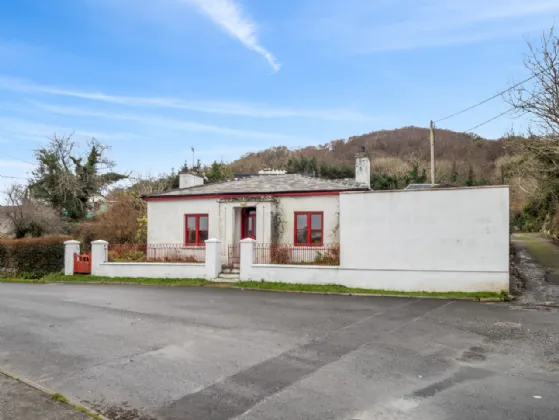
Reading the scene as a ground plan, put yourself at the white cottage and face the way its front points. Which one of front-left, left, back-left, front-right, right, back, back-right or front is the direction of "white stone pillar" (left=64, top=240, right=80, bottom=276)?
right

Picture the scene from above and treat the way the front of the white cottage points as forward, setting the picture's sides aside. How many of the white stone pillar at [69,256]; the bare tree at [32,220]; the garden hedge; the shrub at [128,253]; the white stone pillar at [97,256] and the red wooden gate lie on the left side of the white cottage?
0

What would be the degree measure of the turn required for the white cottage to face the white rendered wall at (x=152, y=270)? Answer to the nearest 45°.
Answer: approximately 90° to its right

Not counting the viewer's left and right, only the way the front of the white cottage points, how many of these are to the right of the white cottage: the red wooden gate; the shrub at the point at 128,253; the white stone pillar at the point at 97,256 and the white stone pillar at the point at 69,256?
4

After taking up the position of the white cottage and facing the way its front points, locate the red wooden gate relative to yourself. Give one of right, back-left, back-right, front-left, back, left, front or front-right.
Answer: right

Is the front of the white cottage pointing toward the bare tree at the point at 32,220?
no

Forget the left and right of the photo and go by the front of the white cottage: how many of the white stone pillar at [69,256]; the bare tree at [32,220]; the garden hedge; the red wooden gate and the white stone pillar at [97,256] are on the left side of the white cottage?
0

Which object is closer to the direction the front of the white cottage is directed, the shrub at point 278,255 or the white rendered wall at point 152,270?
the shrub

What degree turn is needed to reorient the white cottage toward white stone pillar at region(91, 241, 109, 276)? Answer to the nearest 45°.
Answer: approximately 90° to its right

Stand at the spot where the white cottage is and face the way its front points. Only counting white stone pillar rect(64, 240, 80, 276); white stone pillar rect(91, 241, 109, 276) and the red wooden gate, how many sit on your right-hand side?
3

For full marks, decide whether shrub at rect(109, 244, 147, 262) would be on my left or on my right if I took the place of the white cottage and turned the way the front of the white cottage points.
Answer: on my right

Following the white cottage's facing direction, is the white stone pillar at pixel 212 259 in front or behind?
in front

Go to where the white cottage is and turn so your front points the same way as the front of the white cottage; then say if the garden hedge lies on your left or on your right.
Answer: on your right

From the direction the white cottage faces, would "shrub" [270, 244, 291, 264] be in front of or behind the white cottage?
in front

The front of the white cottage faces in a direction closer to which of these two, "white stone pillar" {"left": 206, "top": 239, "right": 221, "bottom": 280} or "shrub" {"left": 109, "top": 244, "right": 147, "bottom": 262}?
the white stone pillar

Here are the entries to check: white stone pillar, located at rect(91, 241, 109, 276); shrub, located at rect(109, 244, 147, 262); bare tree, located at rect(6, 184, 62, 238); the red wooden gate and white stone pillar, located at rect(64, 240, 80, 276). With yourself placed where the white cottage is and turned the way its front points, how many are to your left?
0

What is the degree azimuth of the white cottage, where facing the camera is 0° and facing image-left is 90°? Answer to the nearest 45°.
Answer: approximately 0°
